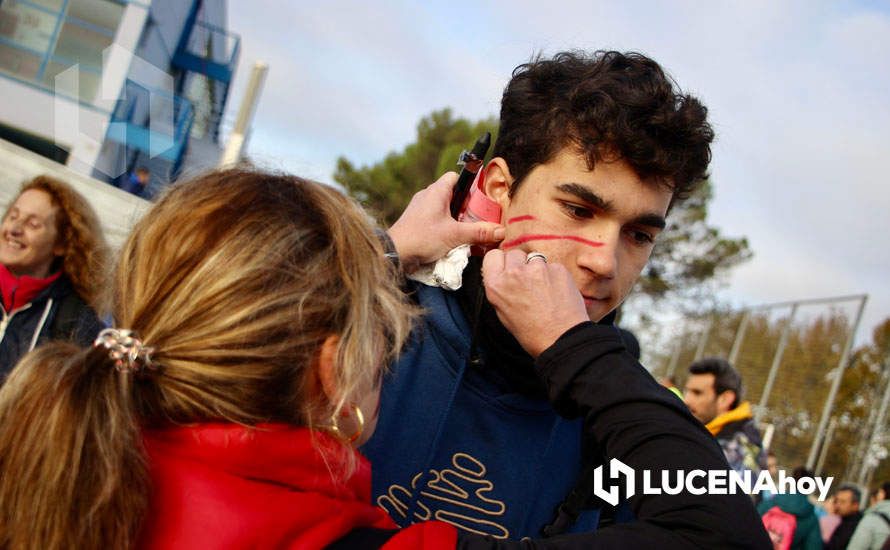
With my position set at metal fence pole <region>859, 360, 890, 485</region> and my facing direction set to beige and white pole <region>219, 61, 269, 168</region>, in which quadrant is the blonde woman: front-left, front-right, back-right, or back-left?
front-left

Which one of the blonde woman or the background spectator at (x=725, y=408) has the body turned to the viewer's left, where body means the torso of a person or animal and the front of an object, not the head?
the background spectator

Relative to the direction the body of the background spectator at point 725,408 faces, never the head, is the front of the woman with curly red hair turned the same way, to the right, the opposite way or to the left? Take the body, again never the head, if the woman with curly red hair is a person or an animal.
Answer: to the left

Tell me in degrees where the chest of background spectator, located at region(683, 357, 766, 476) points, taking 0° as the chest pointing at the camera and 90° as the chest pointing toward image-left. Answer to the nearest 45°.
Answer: approximately 90°

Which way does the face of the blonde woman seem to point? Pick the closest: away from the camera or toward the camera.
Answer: away from the camera

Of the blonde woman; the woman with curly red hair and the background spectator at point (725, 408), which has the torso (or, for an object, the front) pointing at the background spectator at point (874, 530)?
the blonde woman

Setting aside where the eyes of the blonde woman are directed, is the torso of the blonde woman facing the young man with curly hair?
yes

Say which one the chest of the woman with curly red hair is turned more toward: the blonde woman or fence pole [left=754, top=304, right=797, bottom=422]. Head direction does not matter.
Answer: the blonde woman

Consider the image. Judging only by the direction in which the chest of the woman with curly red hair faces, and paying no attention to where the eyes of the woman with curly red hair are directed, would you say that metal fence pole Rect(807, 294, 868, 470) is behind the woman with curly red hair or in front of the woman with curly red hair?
behind

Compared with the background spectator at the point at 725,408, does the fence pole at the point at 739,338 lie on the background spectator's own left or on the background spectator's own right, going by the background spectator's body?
on the background spectator's own right

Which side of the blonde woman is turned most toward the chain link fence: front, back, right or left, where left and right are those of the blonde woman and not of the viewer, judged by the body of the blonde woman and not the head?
front

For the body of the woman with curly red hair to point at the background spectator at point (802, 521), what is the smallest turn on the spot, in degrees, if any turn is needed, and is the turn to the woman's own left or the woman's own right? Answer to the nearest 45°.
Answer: approximately 135° to the woman's own left

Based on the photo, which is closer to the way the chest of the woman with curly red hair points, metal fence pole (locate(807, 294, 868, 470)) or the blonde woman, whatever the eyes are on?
the blonde woman

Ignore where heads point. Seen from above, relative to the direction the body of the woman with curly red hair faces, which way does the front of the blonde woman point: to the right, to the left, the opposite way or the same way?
the opposite way

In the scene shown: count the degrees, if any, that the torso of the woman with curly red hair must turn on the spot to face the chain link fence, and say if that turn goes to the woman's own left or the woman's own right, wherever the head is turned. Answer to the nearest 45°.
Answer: approximately 180°

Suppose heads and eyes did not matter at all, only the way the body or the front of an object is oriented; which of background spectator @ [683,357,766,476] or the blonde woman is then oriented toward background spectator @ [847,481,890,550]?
the blonde woman

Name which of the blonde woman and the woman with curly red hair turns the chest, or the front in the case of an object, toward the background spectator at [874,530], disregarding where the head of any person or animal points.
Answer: the blonde woman

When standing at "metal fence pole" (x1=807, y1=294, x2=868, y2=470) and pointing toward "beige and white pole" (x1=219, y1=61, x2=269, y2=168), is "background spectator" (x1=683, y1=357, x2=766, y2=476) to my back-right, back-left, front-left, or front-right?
front-left

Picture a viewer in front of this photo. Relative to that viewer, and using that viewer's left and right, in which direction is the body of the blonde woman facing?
facing away from the viewer and to the right of the viewer

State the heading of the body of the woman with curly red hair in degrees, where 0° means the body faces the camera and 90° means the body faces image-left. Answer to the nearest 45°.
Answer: approximately 45°
